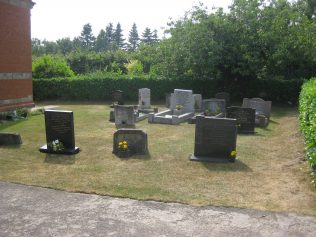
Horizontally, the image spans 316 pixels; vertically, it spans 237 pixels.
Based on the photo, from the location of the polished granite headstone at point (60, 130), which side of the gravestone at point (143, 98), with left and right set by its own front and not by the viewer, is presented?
front

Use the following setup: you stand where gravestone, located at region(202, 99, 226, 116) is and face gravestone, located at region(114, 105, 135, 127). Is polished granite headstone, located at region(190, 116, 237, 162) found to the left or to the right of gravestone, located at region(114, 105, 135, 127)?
left

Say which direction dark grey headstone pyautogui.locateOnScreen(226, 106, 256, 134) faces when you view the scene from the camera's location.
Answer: facing the viewer

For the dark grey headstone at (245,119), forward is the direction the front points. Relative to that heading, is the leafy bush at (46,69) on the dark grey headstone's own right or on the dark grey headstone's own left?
on the dark grey headstone's own right

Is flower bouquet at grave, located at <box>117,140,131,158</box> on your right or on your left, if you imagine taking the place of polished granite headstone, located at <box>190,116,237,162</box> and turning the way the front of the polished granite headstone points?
on your right

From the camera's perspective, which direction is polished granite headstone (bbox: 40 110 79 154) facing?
toward the camera

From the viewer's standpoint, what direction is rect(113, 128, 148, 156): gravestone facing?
toward the camera

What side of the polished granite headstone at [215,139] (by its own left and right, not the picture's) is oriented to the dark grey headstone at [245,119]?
back

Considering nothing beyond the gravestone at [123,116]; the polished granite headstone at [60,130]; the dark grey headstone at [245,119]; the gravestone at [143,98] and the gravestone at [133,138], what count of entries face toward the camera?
5

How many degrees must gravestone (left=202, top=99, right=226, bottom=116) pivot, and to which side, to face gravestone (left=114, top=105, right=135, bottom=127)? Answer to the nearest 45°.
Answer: approximately 45° to its right

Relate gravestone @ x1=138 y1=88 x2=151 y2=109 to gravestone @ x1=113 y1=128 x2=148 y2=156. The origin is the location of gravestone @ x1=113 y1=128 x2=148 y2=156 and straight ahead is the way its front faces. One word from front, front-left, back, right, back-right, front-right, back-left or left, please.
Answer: back

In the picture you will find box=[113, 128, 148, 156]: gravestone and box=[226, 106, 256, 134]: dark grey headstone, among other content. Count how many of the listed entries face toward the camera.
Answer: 2

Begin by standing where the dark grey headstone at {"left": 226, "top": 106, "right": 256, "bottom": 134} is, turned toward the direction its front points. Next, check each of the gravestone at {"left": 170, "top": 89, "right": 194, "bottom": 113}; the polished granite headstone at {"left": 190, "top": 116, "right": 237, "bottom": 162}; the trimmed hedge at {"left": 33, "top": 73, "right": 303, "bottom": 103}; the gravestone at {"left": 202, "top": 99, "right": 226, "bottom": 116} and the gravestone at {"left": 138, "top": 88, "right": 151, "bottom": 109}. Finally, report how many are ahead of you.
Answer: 1

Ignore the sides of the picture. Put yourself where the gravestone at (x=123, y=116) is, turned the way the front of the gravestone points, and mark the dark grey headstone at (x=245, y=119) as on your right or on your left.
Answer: on your left

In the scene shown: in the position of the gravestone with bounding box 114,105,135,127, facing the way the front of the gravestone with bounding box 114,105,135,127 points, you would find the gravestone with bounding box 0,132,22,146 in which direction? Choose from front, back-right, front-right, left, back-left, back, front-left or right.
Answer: front-right

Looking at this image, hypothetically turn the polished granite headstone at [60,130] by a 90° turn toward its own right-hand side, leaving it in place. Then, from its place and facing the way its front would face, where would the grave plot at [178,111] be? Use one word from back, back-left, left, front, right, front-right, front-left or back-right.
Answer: back-right

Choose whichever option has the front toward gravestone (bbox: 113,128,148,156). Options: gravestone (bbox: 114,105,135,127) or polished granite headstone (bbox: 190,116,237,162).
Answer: gravestone (bbox: 114,105,135,127)
